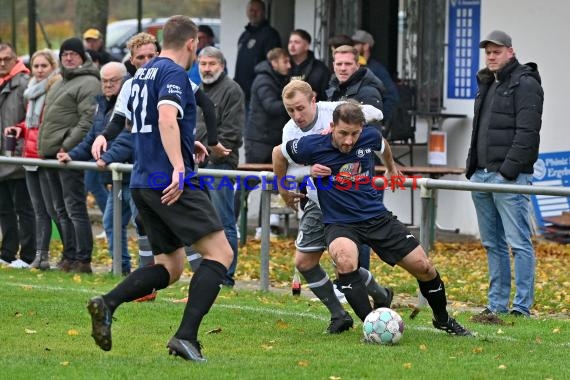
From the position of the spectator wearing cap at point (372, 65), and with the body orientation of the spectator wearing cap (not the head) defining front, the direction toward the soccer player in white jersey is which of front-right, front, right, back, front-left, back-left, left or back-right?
front-left

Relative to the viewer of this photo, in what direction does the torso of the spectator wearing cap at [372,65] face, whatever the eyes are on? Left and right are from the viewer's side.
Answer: facing the viewer and to the left of the viewer

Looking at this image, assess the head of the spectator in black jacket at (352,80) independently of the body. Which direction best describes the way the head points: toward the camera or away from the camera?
toward the camera

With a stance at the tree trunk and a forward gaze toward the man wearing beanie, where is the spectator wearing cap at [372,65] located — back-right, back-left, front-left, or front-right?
front-left

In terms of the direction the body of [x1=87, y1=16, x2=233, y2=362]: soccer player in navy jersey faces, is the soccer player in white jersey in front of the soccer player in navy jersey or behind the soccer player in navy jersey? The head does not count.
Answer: in front

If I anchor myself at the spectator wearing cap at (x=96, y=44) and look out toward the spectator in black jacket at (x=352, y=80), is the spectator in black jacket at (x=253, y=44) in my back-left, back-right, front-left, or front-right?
front-left

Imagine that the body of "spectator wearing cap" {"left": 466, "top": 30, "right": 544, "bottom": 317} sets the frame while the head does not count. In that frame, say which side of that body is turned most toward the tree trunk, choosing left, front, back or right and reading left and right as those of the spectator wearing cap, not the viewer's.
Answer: right

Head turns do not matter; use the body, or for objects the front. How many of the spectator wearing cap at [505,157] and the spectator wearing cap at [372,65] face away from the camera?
0

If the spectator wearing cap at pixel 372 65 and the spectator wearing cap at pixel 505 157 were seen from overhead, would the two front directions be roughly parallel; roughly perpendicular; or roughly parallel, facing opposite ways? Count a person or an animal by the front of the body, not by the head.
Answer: roughly parallel

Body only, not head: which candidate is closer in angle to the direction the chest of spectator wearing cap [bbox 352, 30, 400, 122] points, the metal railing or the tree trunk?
the metal railing

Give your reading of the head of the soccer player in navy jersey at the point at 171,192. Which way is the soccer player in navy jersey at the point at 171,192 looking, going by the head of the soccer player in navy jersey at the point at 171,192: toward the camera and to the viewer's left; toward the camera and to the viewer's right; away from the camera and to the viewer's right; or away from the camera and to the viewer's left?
away from the camera and to the viewer's right

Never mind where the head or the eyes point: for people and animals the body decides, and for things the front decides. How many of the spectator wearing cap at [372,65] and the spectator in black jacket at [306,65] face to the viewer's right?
0

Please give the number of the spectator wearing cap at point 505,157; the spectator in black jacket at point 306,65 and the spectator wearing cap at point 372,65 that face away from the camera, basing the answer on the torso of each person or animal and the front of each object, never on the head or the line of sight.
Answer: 0

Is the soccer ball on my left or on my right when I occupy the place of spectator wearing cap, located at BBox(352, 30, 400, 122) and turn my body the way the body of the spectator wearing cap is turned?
on my left

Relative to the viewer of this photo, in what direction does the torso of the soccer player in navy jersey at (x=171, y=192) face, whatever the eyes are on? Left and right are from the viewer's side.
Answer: facing away from the viewer and to the right of the viewer

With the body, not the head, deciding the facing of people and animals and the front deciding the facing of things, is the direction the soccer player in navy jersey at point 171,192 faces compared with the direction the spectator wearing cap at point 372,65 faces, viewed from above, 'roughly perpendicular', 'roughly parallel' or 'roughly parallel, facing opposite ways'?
roughly parallel, facing opposite ways

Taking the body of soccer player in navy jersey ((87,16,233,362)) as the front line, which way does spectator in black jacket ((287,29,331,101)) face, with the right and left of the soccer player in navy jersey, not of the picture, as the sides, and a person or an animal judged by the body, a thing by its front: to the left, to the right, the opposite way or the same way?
the opposite way

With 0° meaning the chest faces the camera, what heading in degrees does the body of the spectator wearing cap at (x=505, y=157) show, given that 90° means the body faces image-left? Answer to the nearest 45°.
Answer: approximately 45°
